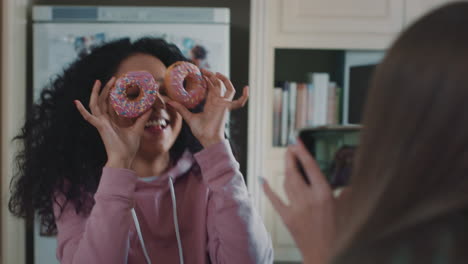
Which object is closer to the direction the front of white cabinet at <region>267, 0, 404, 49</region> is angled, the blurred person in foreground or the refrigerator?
the blurred person in foreground

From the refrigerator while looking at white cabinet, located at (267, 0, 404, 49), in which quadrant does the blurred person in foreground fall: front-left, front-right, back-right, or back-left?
front-right

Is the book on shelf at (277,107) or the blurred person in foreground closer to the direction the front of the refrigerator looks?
the blurred person in foreground

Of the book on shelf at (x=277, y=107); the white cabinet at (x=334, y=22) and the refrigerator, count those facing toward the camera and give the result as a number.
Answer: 3

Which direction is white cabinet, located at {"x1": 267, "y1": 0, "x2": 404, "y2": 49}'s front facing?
toward the camera

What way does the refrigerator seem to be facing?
toward the camera

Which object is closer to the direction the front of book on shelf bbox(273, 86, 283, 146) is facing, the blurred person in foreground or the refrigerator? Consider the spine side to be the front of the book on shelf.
the blurred person in foreground

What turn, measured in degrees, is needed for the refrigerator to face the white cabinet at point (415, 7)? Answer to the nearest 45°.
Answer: approximately 90° to its left

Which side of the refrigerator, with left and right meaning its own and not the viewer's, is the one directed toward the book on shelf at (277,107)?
left

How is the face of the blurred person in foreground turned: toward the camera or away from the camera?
away from the camera

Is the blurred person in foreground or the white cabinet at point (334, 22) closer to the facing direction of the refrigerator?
the blurred person in foreground
